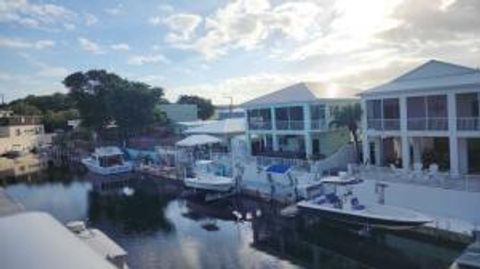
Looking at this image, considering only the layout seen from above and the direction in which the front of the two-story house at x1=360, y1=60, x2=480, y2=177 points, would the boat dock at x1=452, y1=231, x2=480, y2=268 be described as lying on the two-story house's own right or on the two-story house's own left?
on the two-story house's own left

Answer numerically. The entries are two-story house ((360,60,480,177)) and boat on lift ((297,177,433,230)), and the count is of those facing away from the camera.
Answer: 0

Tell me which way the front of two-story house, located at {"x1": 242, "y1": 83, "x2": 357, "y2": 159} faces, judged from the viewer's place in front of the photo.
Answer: facing the viewer and to the left of the viewer

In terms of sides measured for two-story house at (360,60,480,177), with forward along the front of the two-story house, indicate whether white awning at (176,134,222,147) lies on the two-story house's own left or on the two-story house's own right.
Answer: on the two-story house's own right

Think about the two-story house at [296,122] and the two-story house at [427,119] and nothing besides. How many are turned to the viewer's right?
0

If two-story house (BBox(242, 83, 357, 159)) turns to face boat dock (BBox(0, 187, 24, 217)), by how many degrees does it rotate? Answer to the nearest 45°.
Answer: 0° — it already faces it

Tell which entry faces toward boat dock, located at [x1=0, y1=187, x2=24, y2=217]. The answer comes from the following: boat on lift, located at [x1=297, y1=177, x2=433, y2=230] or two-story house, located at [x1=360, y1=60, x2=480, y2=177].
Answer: the two-story house

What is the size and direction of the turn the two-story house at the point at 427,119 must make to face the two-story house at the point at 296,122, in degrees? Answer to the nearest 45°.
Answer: approximately 90° to its right

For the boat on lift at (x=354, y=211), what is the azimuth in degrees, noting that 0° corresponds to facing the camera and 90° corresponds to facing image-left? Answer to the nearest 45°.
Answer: approximately 315°

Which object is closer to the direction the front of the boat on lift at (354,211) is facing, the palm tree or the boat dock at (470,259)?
the boat dock

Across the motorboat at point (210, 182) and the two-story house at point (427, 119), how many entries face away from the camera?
0

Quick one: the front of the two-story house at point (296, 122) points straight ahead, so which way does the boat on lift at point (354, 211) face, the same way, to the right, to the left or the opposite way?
to the left
